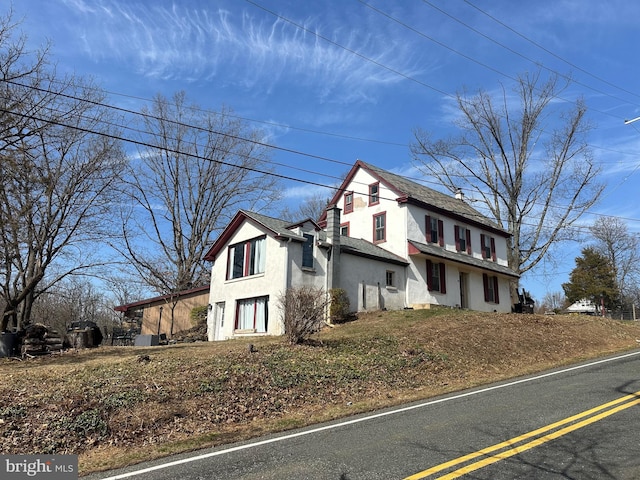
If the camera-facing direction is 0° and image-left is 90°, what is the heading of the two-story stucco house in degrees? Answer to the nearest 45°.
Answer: approximately 315°
